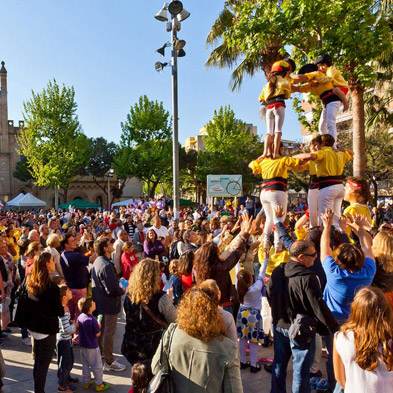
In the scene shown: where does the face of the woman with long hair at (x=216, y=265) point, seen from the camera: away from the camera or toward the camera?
away from the camera

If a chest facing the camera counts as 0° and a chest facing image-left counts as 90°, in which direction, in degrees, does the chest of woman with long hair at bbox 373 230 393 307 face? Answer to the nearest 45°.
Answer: approximately 180°

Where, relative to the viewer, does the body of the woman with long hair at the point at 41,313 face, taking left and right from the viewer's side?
facing away from the viewer and to the right of the viewer

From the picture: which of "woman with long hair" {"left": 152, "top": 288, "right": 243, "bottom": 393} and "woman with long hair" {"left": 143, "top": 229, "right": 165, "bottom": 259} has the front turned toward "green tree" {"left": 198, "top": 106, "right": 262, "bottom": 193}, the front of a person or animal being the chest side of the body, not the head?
"woman with long hair" {"left": 152, "top": 288, "right": 243, "bottom": 393}

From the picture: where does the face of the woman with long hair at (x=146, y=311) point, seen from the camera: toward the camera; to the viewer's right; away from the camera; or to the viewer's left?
away from the camera

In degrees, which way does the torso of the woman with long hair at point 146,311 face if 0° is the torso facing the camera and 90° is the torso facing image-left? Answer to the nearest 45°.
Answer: approximately 225°

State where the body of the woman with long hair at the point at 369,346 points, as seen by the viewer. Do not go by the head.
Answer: away from the camera

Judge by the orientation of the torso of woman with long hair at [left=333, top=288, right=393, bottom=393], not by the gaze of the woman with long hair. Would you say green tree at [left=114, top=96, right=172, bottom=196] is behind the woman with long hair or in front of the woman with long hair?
in front

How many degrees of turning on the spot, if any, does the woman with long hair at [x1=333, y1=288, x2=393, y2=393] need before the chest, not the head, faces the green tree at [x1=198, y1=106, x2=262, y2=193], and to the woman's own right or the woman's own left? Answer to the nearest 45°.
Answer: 0° — they already face it

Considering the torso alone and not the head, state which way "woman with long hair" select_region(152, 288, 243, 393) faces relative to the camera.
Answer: away from the camera
